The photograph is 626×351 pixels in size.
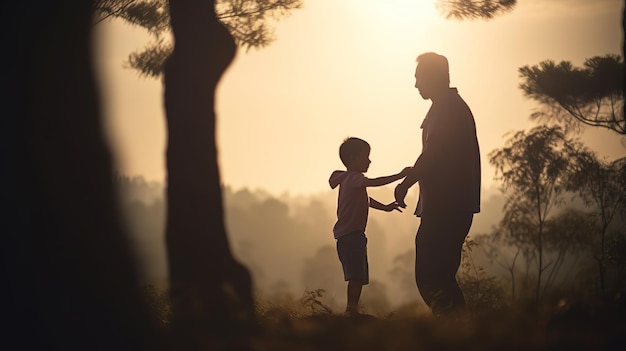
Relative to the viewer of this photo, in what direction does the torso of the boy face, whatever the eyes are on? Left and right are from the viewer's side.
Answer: facing to the right of the viewer

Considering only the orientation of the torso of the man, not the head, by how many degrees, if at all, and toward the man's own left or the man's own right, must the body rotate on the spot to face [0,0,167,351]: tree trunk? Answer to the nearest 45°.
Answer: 0° — they already face it

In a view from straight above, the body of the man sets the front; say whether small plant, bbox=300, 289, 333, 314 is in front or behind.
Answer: in front

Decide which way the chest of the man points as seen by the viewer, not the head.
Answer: to the viewer's left

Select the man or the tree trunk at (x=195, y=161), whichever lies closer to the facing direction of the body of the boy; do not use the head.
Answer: the man

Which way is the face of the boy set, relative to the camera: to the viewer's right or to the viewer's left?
to the viewer's right

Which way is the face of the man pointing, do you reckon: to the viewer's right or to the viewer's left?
to the viewer's left

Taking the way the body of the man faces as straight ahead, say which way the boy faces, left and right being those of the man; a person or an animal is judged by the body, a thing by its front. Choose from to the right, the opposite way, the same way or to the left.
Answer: the opposite way

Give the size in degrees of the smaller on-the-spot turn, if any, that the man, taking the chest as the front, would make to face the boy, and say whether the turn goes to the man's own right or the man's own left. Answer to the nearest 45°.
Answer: approximately 45° to the man's own right

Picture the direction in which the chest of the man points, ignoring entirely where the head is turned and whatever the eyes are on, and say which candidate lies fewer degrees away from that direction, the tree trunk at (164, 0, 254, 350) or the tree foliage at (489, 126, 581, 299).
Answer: the tree trunk

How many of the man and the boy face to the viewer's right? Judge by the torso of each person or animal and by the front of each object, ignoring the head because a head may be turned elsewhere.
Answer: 1
